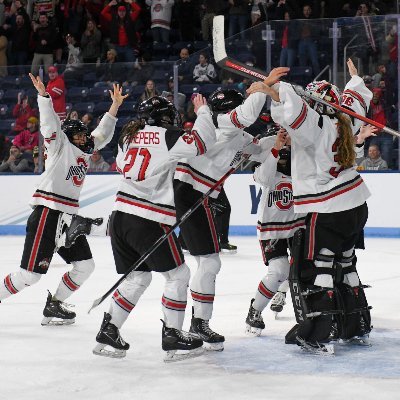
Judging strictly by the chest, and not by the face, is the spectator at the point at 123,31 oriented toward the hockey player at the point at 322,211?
yes

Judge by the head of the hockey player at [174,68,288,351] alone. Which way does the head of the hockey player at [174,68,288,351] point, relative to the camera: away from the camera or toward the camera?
away from the camera

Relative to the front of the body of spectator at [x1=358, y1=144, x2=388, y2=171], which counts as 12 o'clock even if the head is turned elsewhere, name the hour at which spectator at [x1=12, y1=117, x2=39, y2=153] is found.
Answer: spectator at [x1=12, y1=117, x2=39, y2=153] is roughly at 3 o'clock from spectator at [x1=358, y1=144, x2=388, y2=171].

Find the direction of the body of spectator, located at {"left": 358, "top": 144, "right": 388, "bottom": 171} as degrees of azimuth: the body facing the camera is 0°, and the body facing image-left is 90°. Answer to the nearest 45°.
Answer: approximately 0°

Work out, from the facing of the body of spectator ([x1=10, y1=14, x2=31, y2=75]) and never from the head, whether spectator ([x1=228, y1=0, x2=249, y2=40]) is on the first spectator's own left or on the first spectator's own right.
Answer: on the first spectator's own left

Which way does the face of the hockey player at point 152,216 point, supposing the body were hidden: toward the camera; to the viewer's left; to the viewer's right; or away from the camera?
away from the camera

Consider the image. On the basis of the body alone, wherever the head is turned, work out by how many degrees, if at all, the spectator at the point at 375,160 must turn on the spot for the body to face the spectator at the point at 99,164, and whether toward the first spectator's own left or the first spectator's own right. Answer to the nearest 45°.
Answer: approximately 90° to the first spectator's own right

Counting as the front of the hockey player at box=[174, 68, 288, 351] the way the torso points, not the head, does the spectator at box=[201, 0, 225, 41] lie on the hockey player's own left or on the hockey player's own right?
on the hockey player's own left
